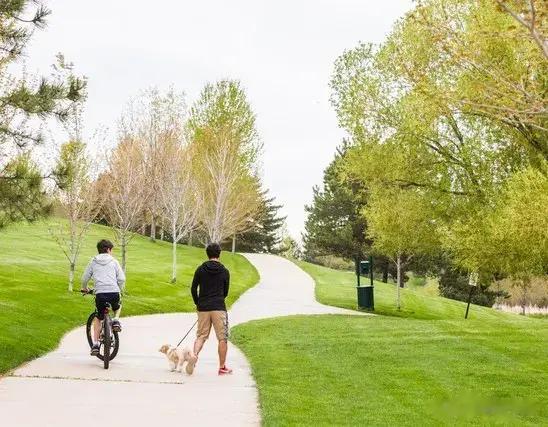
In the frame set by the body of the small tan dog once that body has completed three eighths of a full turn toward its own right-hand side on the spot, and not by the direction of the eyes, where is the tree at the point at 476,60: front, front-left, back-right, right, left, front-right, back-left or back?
front-left

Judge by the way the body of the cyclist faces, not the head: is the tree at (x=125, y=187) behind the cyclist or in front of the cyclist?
in front

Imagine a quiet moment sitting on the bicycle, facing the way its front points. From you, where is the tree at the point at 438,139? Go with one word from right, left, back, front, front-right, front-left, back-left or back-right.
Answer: front-right

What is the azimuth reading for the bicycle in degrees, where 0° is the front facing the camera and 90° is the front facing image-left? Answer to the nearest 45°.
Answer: approximately 180°

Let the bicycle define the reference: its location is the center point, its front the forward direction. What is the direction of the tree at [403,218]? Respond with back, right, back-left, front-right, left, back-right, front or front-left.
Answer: front-right

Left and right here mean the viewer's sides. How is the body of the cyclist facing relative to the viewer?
facing away from the viewer

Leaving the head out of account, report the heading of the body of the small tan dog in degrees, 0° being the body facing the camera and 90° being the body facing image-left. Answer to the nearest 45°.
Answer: approximately 135°

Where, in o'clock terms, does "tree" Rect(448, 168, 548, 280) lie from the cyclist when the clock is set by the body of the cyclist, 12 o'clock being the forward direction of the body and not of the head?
The tree is roughly at 2 o'clock from the cyclist.

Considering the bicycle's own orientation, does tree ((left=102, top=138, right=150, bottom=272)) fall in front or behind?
in front

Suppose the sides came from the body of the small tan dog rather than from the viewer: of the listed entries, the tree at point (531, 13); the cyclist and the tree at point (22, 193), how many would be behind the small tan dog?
1
